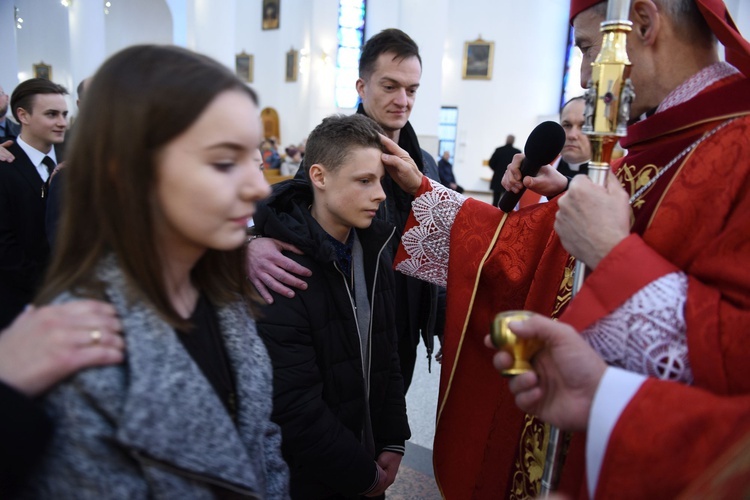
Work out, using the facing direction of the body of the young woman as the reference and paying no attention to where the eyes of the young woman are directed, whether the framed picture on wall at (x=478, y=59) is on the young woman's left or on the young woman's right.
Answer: on the young woman's left

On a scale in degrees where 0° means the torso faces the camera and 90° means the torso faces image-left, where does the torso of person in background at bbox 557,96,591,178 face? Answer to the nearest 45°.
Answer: approximately 45°

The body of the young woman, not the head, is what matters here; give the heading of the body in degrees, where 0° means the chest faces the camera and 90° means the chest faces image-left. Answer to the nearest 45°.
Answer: approximately 315°

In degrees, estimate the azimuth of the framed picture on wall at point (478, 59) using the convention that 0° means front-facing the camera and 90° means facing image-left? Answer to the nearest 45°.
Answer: approximately 0°

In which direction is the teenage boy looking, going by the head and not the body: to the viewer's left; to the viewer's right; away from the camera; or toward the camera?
to the viewer's right

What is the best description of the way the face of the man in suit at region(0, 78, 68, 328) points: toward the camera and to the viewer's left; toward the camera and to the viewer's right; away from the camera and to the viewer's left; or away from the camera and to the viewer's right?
toward the camera and to the viewer's right

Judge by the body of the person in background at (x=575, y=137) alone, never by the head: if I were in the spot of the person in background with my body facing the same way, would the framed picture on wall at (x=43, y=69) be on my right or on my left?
on my right

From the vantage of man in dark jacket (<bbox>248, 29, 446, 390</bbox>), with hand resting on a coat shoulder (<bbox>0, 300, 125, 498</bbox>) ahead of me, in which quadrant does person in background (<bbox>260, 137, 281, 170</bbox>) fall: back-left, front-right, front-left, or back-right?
back-right

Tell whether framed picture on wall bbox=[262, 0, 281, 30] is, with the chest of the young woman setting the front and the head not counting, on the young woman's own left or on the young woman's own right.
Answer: on the young woman's own left
